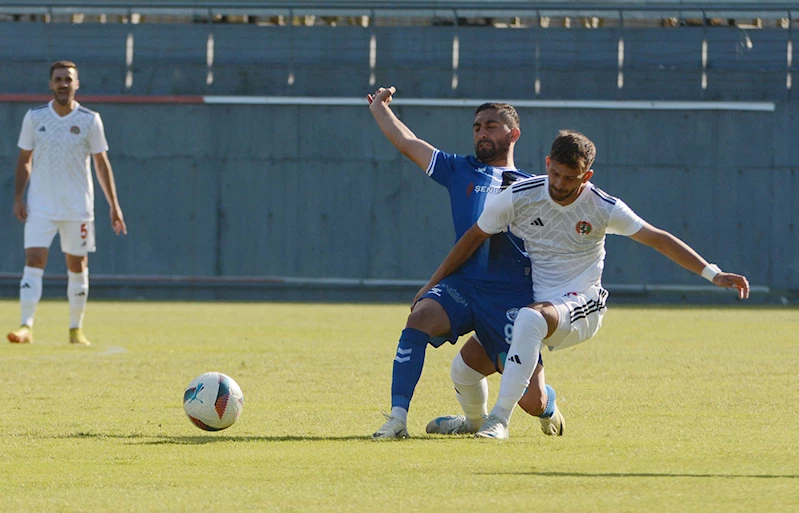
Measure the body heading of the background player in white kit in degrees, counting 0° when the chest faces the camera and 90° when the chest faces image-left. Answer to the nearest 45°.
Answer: approximately 0°

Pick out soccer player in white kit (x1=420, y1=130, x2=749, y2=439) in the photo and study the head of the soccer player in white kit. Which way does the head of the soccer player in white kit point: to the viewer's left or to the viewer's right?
to the viewer's left

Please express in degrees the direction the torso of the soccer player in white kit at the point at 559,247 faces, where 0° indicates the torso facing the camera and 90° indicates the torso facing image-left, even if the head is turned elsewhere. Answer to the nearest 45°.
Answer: approximately 45°

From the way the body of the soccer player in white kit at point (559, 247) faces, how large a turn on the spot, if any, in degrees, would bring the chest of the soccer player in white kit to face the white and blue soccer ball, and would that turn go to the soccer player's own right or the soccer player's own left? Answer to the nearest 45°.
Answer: approximately 45° to the soccer player's own right

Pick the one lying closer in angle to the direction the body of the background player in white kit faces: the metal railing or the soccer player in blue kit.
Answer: the soccer player in blue kit
